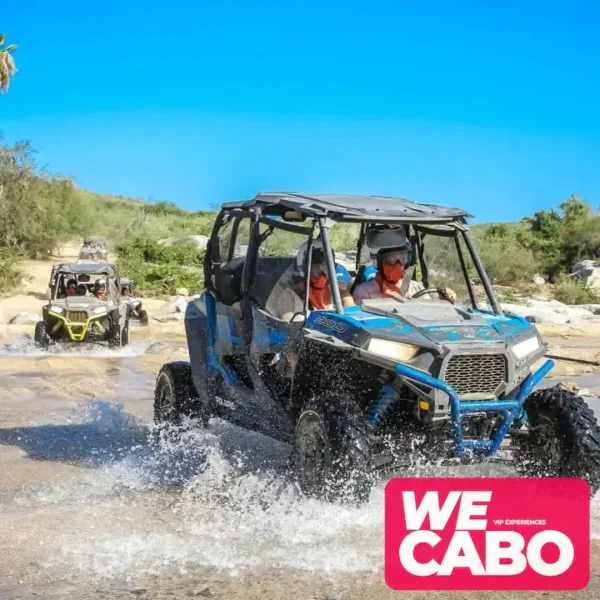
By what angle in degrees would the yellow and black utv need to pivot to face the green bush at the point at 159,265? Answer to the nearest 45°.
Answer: approximately 180°

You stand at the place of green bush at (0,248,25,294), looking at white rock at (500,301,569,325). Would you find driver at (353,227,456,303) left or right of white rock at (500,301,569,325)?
right

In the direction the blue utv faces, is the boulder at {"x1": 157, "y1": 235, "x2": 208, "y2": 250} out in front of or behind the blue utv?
behind

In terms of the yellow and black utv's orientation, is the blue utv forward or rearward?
forward

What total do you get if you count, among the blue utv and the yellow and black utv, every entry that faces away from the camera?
0

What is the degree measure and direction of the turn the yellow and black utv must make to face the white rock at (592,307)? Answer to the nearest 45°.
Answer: approximately 135° to its left

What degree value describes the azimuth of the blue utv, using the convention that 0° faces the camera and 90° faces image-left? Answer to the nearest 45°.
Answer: approximately 315°

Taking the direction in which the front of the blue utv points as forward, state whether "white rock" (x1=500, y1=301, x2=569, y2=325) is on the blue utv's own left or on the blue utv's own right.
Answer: on the blue utv's own left

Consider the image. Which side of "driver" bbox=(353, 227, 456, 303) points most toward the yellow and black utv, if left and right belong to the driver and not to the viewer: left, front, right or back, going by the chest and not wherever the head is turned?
back

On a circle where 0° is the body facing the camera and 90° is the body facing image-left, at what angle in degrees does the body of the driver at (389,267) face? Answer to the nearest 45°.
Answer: approximately 315°

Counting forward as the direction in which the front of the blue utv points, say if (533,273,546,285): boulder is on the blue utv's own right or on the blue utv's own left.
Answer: on the blue utv's own left

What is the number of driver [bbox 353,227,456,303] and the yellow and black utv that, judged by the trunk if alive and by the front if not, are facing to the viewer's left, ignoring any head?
0
